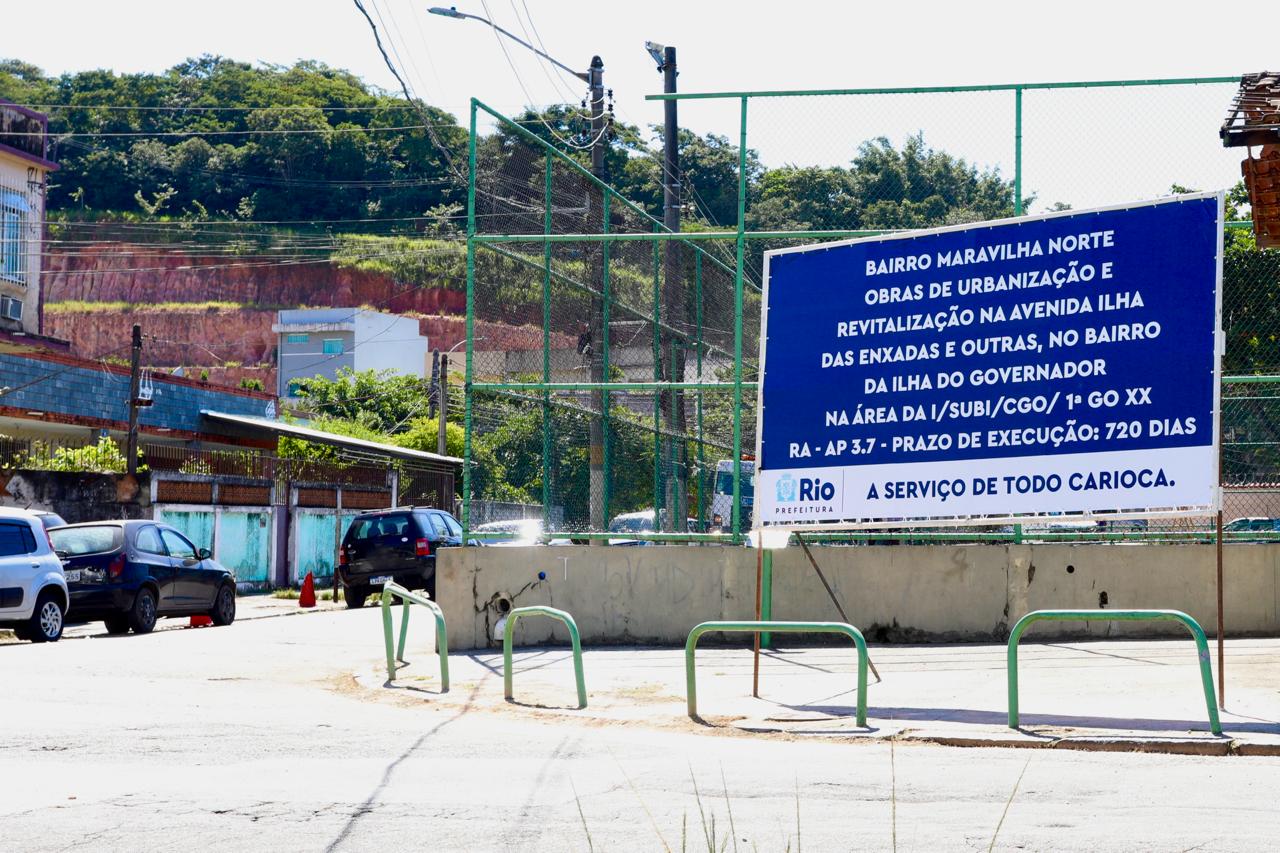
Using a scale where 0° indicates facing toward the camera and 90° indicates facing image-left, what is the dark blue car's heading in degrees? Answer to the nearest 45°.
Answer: approximately 225°

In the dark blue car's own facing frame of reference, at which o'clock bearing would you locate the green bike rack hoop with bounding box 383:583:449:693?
The green bike rack hoop is roughly at 4 o'clock from the dark blue car.

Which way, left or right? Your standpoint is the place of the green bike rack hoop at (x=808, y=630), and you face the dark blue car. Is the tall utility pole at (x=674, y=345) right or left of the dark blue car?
right

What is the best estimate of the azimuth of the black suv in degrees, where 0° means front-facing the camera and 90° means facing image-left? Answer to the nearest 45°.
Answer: approximately 225°

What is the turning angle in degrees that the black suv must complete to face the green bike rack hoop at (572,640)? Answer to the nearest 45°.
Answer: approximately 135° to its right

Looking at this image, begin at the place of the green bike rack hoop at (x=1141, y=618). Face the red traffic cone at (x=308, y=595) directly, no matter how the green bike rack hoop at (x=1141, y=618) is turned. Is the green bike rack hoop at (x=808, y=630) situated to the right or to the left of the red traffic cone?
left

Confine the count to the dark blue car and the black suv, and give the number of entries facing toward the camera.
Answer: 0

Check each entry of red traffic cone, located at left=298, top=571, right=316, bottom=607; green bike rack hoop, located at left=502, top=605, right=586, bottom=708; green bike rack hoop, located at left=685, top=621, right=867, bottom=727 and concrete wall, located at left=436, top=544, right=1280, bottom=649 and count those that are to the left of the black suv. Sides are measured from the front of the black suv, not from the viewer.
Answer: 1

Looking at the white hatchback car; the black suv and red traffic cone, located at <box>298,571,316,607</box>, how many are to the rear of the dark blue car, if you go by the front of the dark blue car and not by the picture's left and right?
1

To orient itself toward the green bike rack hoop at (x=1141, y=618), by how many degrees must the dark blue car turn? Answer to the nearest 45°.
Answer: approximately 90° to its right
